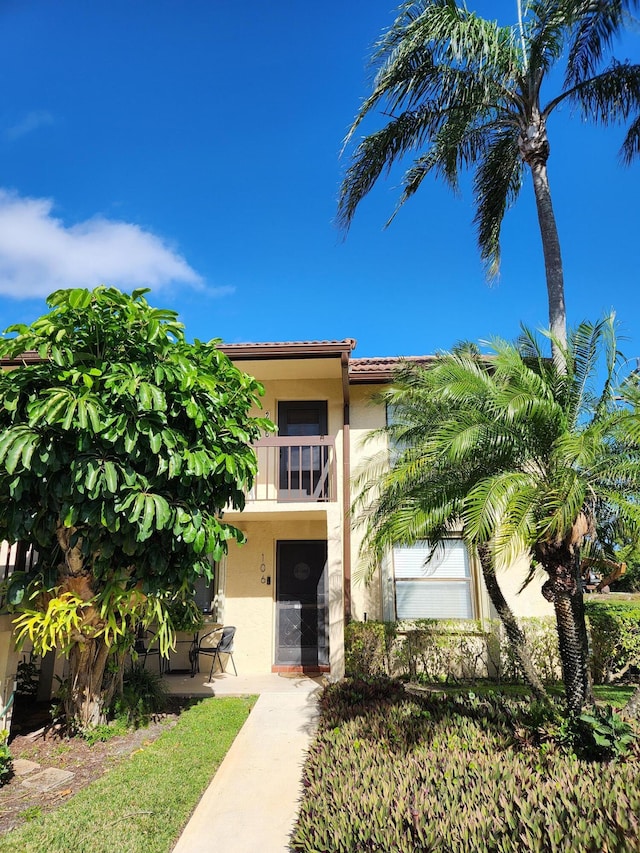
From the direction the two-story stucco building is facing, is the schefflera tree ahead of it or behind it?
ahead

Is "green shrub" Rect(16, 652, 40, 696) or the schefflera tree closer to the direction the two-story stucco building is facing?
the schefflera tree

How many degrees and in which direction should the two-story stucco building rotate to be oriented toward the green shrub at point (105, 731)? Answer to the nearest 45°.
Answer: approximately 45° to its right

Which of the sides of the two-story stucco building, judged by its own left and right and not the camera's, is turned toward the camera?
front

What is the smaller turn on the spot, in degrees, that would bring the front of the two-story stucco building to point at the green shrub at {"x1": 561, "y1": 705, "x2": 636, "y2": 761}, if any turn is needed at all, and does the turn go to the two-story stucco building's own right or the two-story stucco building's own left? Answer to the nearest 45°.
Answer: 0° — it already faces it

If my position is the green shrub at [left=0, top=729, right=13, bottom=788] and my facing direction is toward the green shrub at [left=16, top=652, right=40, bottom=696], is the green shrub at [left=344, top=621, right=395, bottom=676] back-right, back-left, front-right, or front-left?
front-right

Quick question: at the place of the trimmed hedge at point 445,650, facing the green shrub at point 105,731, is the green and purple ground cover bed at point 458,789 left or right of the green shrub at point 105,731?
left

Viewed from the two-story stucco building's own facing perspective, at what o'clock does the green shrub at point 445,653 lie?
The green shrub is roughly at 10 o'clock from the two-story stucco building.

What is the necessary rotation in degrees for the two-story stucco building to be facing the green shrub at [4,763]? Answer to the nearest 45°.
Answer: approximately 45° to its right

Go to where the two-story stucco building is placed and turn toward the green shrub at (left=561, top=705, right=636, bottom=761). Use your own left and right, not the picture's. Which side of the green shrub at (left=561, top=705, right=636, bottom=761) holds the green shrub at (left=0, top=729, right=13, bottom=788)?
right

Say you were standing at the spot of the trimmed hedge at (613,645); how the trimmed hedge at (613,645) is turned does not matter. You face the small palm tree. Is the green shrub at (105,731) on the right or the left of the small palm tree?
right

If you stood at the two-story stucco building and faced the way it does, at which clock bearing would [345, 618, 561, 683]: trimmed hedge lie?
The trimmed hedge is roughly at 10 o'clock from the two-story stucco building.

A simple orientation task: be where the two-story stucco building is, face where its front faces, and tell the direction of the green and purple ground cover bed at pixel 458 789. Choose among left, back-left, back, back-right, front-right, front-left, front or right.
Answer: front
